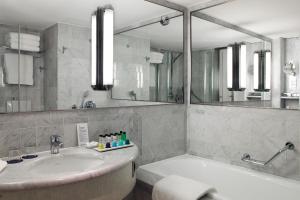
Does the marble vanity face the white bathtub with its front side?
no

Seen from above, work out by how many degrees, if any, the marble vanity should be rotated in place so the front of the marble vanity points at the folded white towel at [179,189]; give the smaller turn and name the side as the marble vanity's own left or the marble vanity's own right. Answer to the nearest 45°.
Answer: approximately 45° to the marble vanity's own left

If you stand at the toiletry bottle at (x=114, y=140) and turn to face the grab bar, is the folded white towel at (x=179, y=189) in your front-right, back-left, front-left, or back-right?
front-right

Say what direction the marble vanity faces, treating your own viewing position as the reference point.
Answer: facing the viewer and to the right of the viewer

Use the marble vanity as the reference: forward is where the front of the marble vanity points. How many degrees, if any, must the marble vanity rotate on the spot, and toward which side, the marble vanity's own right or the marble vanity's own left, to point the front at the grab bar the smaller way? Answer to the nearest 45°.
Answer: approximately 45° to the marble vanity's own left

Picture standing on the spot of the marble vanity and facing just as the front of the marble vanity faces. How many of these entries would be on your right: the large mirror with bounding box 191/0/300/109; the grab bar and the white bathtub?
0
